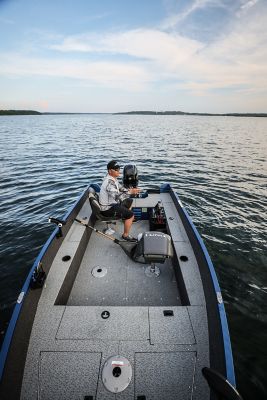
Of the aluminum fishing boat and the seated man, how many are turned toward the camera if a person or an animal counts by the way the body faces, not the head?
1

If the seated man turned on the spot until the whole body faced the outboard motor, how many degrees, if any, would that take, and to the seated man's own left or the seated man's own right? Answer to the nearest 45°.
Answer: approximately 90° to the seated man's own left

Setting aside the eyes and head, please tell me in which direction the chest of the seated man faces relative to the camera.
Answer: to the viewer's right

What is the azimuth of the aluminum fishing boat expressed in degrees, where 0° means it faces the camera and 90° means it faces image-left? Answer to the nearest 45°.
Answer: approximately 0°

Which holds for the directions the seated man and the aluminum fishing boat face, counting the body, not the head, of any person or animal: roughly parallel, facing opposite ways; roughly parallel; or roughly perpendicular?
roughly perpendicular
